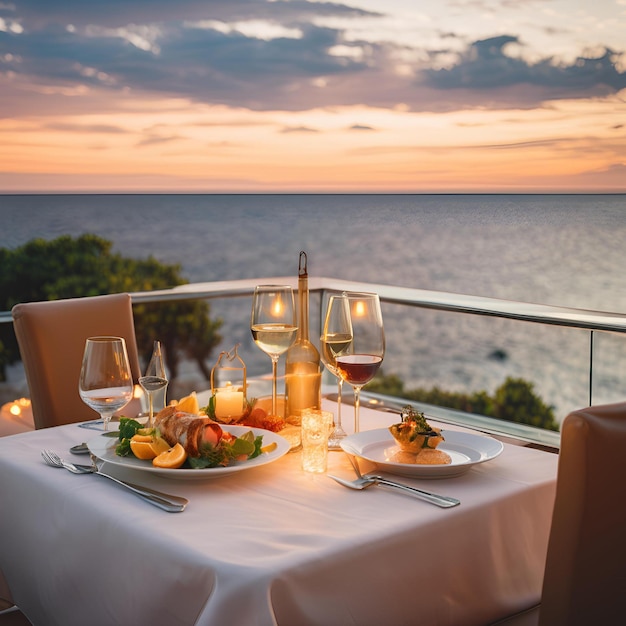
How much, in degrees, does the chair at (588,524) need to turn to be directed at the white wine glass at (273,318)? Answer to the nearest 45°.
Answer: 0° — it already faces it

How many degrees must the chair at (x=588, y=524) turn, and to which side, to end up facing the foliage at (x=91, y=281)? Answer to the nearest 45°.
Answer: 0° — it already faces it

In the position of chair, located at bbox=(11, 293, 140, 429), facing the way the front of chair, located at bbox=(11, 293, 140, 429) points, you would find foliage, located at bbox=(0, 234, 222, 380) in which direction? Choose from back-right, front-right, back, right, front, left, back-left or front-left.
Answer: back-left

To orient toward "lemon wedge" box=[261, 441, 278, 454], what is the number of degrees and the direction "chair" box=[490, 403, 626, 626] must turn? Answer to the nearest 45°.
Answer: approximately 45° to its left

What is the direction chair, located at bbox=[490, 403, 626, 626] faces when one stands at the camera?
facing away from the viewer and to the left of the viewer

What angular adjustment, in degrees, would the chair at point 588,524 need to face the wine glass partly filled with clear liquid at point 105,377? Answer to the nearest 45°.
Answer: approximately 45° to its left

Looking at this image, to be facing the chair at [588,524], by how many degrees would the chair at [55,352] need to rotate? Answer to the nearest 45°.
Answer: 0° — it already faces it

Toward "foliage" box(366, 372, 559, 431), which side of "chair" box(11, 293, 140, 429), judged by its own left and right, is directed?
left
